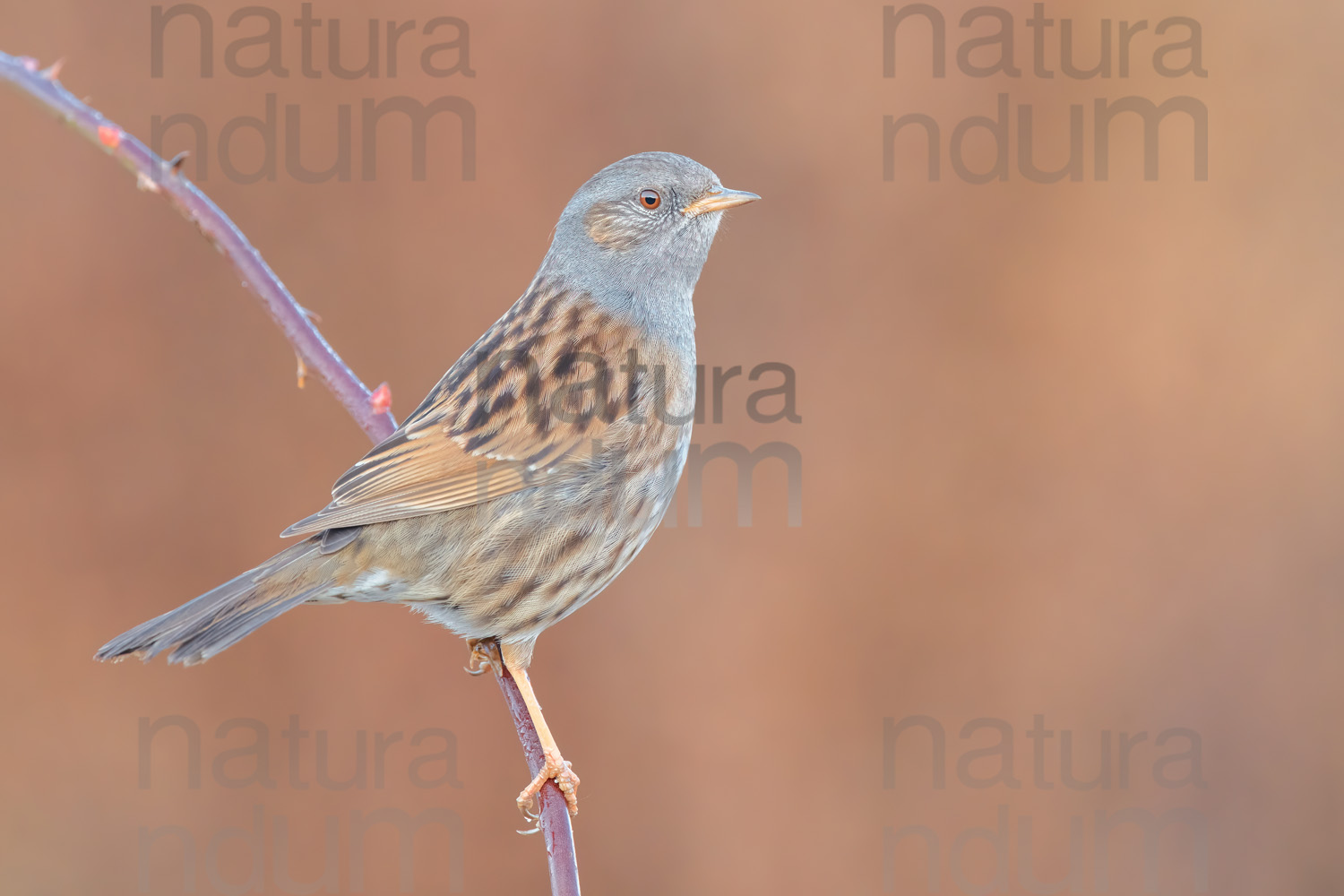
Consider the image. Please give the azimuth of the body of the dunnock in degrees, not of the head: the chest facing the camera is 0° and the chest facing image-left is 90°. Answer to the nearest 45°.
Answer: approximately 270°
